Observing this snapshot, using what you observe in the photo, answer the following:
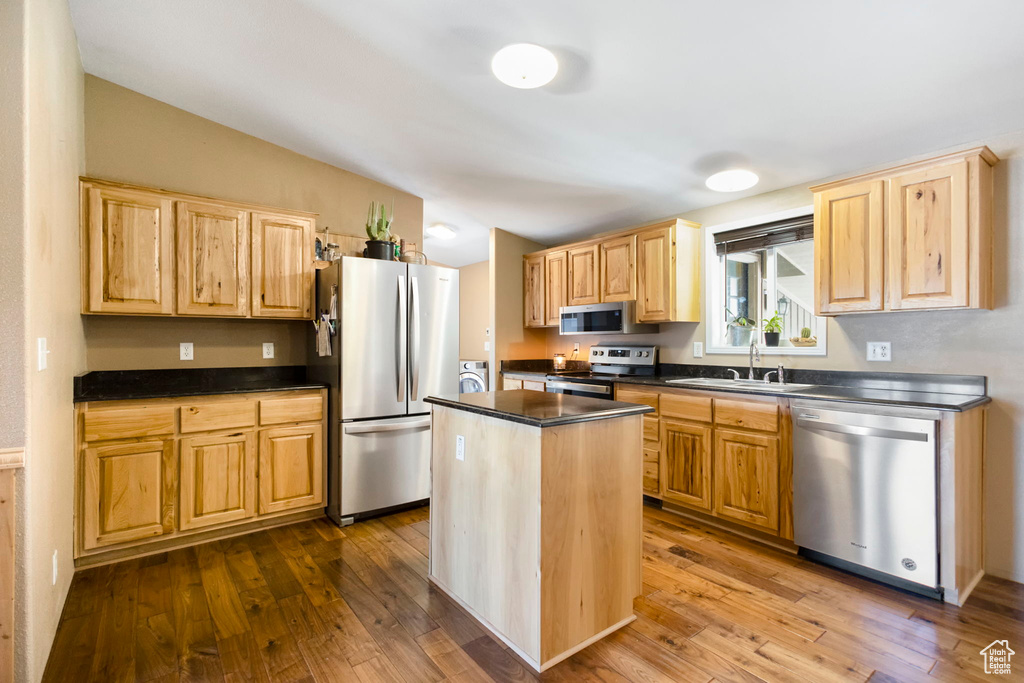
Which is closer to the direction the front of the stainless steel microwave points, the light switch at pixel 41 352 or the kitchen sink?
the light switch

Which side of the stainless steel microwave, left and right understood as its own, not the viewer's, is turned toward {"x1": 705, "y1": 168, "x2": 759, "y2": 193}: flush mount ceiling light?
left

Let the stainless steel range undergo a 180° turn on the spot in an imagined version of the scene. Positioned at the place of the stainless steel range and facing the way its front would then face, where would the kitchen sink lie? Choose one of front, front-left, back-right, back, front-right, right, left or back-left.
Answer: right

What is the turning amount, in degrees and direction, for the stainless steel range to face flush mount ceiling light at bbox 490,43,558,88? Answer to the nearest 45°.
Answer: approximately 45° to its left

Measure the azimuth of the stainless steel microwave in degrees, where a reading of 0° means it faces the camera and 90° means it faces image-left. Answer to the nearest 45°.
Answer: approximately 45°

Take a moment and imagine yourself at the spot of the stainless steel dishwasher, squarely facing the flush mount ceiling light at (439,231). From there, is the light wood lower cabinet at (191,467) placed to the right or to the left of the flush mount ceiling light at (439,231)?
left

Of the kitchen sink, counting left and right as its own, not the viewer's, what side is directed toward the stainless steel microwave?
right

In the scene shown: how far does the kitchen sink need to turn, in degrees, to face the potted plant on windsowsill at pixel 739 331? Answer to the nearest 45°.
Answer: approximately 135° to its right

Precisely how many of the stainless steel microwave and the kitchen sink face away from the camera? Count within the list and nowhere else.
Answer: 0

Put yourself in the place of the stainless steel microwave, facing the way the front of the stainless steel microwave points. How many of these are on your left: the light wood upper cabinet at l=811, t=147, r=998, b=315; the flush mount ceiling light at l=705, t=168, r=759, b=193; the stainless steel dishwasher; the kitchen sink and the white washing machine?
4

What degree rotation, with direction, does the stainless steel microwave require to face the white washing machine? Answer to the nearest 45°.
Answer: approximately 90° to its right
